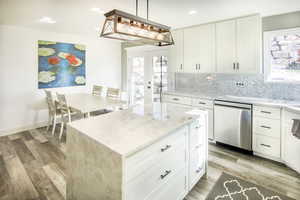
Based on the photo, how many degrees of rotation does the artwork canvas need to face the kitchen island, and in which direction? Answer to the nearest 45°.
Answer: approximately 45° to its right

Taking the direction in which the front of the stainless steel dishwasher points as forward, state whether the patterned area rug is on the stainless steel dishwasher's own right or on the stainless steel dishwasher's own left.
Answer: on the stainless steel dishwasher's own left
